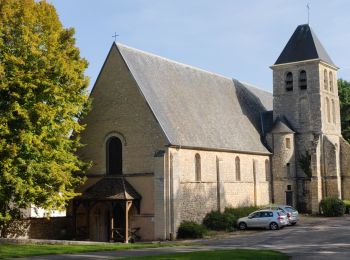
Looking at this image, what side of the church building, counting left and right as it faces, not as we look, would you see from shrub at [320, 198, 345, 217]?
back

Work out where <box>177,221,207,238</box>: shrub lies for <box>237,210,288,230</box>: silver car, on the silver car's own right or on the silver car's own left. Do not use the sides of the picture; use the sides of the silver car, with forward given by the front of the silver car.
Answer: on the silver car's own left

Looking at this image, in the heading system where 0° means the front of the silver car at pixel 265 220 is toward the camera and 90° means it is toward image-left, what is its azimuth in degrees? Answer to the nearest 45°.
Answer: approximately 135°

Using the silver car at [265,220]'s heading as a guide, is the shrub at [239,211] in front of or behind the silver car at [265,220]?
in front

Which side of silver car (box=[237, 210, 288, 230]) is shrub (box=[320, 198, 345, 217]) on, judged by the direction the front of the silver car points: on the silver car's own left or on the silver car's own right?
on the silver car's own right

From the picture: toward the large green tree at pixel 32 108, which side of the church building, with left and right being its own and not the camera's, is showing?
front
